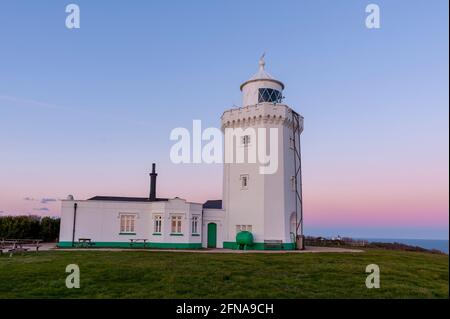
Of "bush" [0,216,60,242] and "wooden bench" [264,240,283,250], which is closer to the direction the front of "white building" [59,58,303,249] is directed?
the wooden bench

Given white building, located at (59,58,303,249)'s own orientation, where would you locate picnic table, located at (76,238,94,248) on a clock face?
The picnic table is roughly at 3 o'clock from the white building.

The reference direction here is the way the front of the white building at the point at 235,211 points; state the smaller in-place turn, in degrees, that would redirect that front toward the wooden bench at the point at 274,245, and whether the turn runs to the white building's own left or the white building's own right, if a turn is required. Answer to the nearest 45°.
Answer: approximately 45° to the white building's own left

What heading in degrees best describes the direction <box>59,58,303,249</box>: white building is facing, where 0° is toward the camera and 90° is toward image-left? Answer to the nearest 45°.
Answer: approximately 0°

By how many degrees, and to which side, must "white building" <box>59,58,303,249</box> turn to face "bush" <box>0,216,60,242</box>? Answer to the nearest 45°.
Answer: approximately 90° to its right
